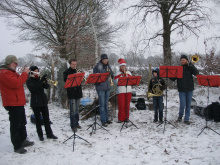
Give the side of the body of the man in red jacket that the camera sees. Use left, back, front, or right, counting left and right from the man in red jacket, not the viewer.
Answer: right

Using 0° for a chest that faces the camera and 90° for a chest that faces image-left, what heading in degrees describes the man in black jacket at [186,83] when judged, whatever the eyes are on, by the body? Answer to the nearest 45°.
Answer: approximately 45°

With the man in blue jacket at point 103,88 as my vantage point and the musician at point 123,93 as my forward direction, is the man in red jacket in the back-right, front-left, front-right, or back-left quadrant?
back-right

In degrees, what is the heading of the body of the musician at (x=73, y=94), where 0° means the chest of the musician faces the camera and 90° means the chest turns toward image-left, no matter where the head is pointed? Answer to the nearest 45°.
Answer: approximately 315°

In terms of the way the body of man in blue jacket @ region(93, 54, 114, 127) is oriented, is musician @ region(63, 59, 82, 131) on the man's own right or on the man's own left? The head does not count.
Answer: on the man's own right

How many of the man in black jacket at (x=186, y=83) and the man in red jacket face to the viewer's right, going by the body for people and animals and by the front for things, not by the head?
1

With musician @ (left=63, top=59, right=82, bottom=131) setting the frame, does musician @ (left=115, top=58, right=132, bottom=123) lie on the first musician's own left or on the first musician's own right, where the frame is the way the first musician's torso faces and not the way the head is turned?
on the first musician's own left

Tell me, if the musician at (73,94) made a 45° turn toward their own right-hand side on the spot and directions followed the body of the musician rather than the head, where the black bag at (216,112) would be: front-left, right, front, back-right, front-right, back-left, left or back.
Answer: left

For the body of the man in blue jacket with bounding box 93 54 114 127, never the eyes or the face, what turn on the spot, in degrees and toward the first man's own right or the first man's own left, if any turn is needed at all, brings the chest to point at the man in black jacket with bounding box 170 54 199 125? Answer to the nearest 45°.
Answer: approximately 45° to the first man's own left

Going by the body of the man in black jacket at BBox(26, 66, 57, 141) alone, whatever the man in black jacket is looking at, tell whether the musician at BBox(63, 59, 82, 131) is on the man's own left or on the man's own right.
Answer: on the man's own left
